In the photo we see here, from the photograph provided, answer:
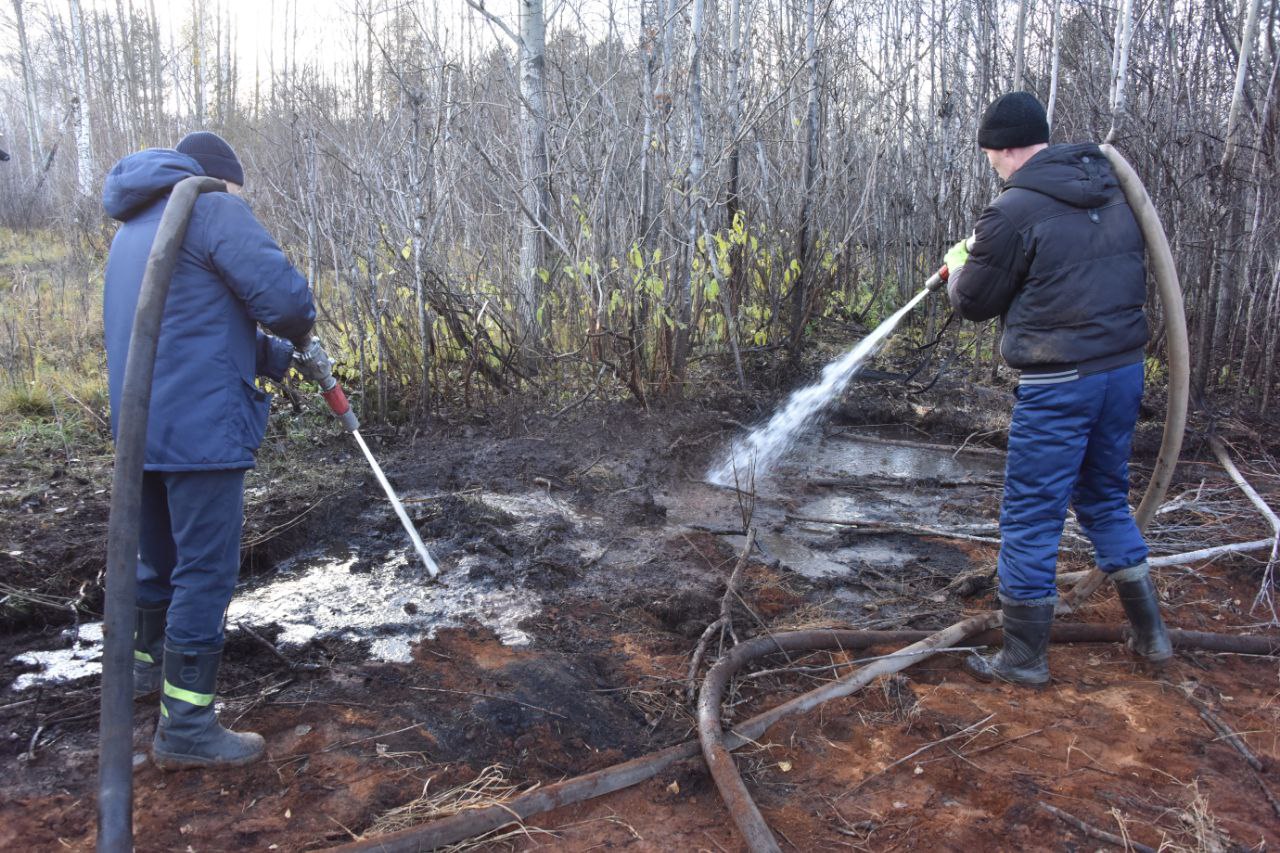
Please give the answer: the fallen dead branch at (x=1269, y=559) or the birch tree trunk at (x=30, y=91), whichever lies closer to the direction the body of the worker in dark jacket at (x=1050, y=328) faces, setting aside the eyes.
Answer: the birch tree trunk

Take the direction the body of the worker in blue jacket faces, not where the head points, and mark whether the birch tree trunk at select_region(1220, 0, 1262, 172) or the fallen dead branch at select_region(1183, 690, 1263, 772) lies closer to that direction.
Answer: the birch tree trunk

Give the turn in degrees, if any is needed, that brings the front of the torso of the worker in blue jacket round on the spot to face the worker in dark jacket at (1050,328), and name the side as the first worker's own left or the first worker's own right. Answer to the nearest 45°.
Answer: approximately 45° to the first worker's own right

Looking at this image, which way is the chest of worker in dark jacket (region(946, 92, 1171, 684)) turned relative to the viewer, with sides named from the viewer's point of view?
facing away from the viewer and to the left of the viewer

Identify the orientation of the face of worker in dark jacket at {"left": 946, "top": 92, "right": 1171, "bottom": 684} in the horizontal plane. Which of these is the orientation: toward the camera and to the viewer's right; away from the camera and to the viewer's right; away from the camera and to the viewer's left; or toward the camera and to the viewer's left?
away from the camera and to the viewer's left

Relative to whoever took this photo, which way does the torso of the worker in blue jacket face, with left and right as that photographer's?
facing away from the viewer and to the right of the viewer

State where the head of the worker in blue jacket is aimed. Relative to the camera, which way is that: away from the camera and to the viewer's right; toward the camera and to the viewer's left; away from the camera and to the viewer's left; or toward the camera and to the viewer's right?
away from the camera and to the viewer's right
